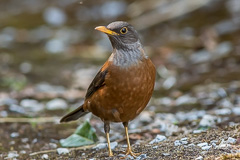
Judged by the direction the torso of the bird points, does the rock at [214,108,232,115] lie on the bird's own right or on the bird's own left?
on the bird's own left

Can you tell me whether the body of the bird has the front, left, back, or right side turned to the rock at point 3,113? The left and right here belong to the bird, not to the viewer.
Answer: back

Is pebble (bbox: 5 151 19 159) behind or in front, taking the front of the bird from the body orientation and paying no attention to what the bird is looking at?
behind

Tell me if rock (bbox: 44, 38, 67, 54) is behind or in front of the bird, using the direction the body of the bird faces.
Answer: behind

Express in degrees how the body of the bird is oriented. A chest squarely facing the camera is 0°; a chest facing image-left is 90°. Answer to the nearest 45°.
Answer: approximately 315°

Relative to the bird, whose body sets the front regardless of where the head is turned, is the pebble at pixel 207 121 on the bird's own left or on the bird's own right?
on the bird's own left

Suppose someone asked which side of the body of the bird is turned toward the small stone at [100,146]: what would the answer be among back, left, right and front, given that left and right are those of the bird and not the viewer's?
back

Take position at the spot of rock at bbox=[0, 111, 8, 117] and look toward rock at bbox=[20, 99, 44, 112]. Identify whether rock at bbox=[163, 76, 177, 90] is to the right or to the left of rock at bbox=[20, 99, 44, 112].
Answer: right

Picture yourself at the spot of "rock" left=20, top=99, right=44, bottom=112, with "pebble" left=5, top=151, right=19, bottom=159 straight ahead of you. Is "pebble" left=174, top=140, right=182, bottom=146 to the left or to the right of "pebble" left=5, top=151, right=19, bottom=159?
left
